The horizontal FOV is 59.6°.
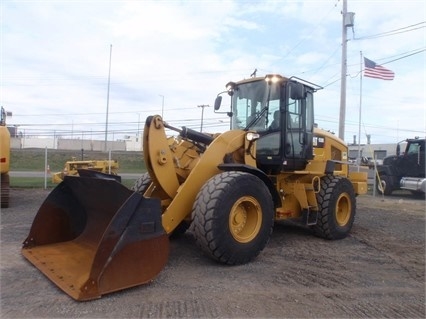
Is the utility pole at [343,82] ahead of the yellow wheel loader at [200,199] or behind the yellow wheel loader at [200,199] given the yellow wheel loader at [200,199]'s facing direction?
behind

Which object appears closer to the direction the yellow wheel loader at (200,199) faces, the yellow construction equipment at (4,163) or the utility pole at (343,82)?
the yellow construction equipment

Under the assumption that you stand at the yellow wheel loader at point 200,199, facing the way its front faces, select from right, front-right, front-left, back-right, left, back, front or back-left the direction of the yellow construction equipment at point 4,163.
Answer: right

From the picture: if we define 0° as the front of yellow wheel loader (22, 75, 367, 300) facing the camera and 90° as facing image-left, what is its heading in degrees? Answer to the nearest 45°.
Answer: approximately 45°

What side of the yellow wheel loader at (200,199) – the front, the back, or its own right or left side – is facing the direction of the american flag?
back
